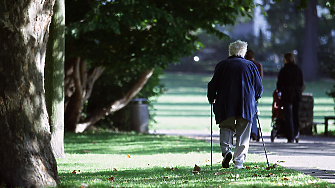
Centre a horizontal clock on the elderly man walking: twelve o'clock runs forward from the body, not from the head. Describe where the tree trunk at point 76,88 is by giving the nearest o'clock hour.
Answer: The tree trunk is roughly at 11 o'clock from the elderly man walking.

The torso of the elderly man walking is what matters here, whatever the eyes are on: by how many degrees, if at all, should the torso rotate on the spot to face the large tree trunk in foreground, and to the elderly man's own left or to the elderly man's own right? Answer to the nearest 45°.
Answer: approximately 135° to the elderly man's own left

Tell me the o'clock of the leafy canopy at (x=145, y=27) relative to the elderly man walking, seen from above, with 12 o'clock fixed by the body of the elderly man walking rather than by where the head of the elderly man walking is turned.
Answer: The leafy canopy is roughly at 11 o'clock from the elderly man walking.

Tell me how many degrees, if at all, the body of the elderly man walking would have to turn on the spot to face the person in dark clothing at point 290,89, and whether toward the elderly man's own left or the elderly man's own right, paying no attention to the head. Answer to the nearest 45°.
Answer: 0° — they already face them

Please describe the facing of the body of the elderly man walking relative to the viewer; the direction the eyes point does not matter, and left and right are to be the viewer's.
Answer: facing away from the viewer

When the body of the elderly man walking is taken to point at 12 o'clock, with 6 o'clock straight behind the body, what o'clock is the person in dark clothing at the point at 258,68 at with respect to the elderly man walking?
The person in dark clothing is roughly at 12 o'clock from the elderly man walking.

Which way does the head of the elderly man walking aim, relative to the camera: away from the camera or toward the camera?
away from the camera

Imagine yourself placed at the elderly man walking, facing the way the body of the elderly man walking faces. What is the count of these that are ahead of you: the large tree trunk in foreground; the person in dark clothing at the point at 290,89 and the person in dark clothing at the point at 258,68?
2
